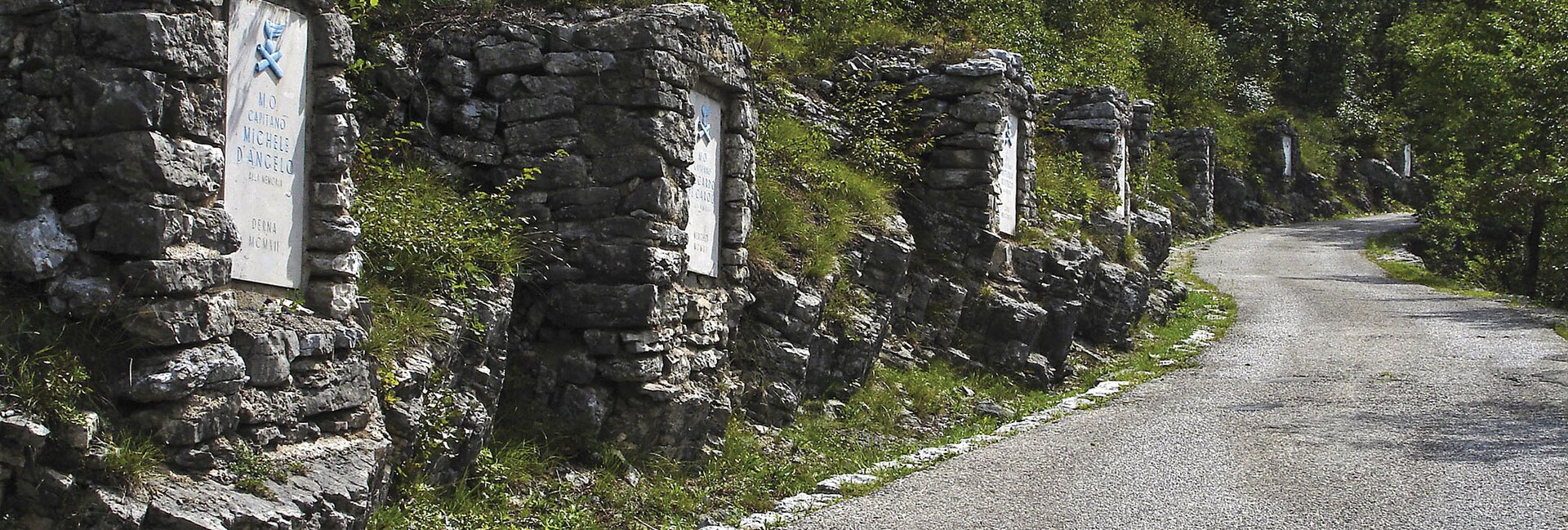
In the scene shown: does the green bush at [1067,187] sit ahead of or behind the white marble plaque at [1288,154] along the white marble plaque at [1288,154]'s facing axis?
ahead

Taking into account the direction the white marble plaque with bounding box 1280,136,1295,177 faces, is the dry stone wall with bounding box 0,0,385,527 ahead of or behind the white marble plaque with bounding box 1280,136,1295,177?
ahead
